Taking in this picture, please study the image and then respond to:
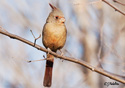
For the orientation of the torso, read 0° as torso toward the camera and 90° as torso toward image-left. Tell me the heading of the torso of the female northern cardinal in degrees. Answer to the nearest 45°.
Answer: approximately 315°
